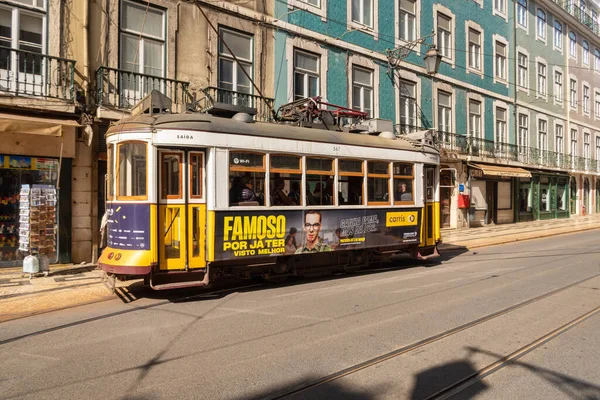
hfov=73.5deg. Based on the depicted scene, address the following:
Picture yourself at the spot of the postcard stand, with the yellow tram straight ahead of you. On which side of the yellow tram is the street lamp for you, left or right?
left
